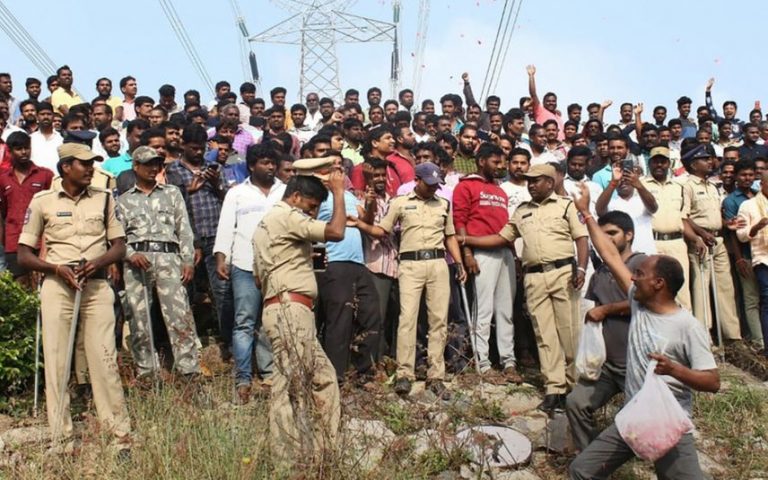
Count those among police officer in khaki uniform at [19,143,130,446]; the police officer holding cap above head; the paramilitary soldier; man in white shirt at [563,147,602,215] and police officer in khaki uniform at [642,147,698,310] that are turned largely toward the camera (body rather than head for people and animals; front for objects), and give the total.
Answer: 4

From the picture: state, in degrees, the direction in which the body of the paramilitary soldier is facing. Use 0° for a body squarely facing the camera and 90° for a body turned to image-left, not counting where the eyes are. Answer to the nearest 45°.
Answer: approximately 0°

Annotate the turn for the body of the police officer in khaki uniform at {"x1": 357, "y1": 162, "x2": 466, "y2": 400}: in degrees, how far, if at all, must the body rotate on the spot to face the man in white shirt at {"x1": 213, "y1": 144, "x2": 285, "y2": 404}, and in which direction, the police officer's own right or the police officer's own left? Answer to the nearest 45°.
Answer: approximately 90° to the police officer's own right

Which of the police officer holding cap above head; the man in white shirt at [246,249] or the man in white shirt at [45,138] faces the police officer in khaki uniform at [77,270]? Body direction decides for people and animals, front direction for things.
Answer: the man in white shirt at [45,138]

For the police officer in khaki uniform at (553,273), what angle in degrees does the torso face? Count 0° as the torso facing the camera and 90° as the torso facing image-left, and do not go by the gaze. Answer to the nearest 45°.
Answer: approximately 45°

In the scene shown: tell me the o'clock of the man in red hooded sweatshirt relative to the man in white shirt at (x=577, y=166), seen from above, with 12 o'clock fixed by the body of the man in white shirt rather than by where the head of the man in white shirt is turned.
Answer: The man in red hooded sweatshirt is roughly at 1 o'clock from the man in white shirt.

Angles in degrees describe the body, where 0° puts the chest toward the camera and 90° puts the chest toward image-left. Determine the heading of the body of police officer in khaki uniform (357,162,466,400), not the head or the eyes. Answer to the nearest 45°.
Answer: approximately 0°

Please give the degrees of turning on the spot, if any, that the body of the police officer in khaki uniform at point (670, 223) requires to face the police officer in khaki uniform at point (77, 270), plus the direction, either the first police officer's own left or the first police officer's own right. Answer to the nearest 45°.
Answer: approximately 45° to the first police officer's own right
